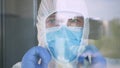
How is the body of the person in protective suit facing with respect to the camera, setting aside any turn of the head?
toward the camera

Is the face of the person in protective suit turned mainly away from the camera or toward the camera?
toward the camera
